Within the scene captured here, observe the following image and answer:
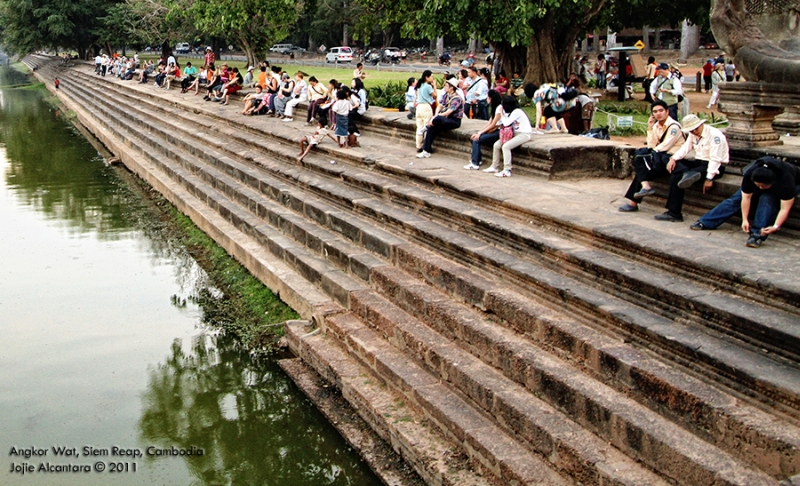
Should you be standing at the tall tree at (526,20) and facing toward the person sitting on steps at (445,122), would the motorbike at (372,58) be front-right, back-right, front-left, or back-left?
back-right

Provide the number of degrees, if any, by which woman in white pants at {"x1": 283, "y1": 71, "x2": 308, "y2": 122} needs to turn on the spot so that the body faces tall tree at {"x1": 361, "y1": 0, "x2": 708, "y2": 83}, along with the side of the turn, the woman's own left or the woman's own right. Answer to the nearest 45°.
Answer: approximately 180°

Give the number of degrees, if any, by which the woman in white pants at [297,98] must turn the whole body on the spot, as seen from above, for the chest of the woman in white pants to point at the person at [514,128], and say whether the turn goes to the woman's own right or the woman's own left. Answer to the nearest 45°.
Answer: approximately 90° to the woman's own left

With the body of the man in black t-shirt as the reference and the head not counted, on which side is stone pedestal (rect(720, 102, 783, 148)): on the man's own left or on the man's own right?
on the man's own right

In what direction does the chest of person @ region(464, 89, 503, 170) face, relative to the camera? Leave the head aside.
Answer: to the viewer's left

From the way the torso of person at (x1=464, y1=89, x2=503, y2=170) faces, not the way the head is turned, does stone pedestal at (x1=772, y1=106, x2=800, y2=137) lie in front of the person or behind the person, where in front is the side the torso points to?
behind

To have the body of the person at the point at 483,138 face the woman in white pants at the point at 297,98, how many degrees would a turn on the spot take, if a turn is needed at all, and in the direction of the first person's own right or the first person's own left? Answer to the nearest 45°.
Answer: approximately 45° to the first person's own right

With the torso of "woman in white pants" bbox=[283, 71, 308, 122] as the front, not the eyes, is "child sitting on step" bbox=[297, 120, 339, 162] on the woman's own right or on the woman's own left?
on the woman's own left
